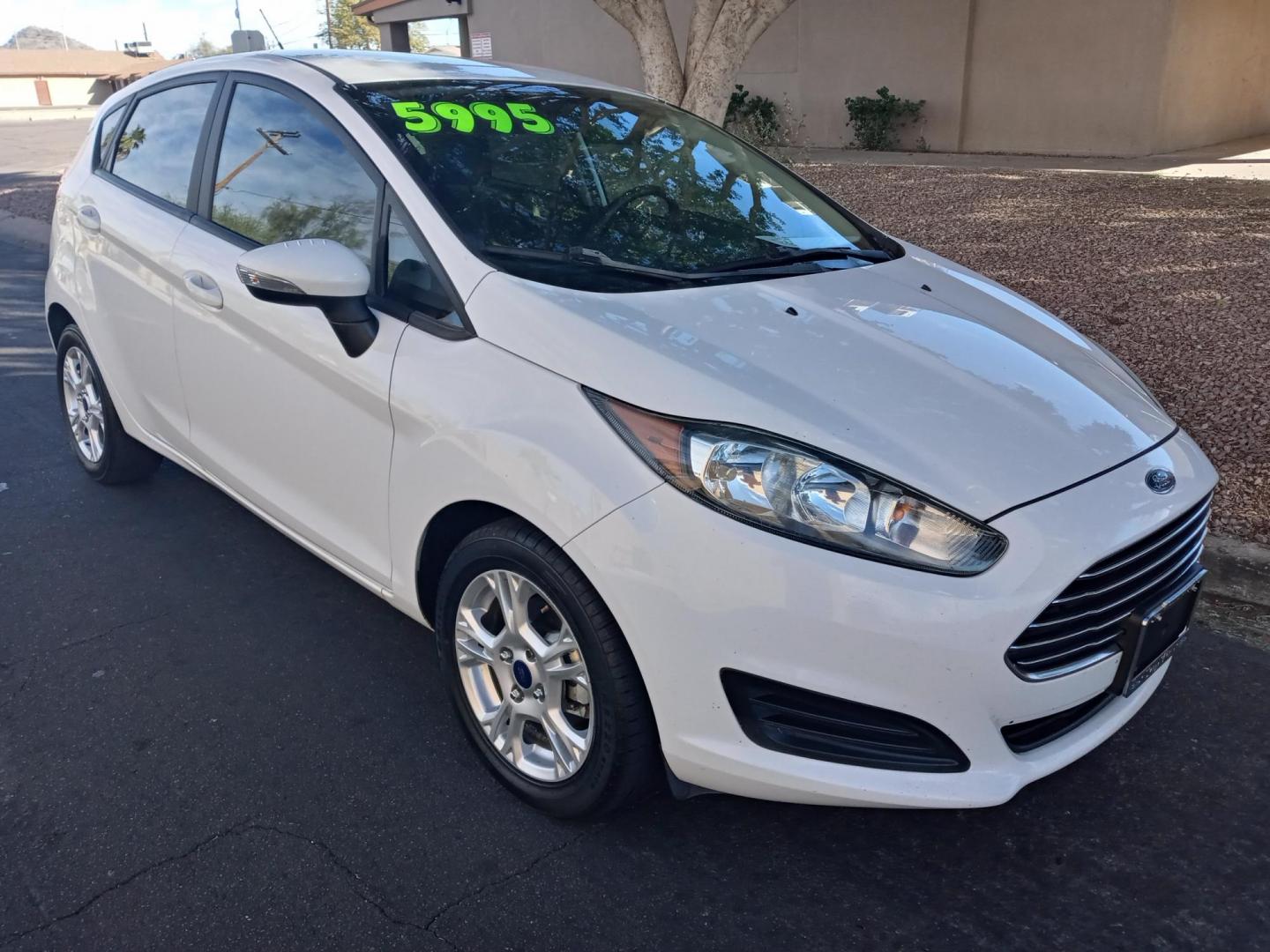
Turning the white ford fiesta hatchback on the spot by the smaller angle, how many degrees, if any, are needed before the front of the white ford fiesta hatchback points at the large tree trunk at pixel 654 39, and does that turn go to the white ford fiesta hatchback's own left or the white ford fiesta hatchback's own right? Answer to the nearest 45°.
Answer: approximately 135° to the white ford fiesta hatchback's own left

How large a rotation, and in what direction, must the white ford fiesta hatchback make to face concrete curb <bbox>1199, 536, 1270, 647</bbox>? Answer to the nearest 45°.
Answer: approximately 90° to its left

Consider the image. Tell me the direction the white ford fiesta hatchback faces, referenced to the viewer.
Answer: facing the viewer and to the right of the viewer

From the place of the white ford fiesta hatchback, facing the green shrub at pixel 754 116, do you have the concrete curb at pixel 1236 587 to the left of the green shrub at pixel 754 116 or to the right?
right

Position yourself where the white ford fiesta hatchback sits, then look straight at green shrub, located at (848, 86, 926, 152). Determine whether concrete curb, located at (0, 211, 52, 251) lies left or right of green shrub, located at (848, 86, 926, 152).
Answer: left

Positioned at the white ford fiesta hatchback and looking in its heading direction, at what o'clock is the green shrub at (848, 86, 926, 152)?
The green shrub is roughly at 8 o'clock from the white ford fiesta hatchback.

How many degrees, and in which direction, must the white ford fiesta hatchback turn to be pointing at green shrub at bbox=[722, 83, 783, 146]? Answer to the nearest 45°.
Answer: approximately 135° to its left

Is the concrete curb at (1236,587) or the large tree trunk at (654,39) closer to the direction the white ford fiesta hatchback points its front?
the concrete curb

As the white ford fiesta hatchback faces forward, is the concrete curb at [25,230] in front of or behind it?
behind
